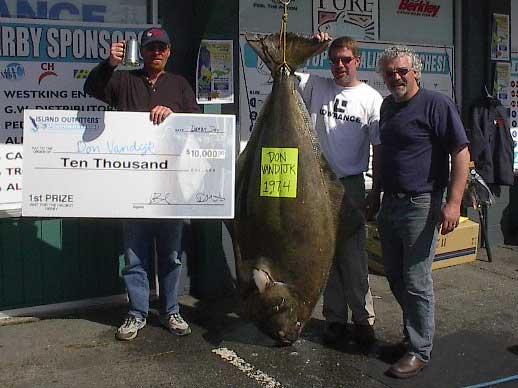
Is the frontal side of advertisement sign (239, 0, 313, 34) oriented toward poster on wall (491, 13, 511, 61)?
no

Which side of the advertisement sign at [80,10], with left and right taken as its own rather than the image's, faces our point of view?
front

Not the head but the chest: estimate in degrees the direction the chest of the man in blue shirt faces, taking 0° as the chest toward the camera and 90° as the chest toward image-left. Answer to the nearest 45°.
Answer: approximately 45°

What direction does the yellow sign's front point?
toward the camera

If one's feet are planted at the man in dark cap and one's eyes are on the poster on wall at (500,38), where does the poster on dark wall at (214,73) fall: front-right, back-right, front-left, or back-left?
front-left

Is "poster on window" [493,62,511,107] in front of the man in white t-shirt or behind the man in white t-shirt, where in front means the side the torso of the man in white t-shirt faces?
behind

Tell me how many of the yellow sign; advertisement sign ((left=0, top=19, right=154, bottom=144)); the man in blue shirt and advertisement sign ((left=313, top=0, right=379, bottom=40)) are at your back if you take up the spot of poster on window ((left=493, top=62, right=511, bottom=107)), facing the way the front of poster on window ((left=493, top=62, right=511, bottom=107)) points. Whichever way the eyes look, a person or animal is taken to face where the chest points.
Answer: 0

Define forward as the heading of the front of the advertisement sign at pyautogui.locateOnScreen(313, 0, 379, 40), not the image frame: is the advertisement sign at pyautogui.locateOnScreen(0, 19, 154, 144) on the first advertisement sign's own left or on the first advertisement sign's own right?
on the first advertisement sign's own right

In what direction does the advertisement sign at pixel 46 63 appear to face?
toward the camera

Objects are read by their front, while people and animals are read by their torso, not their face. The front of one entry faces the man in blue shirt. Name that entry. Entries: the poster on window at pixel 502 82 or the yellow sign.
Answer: the poster on window

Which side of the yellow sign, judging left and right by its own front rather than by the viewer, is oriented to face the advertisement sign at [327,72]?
back

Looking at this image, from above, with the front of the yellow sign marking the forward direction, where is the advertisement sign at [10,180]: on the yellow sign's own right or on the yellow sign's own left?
on the yellow sign's own right

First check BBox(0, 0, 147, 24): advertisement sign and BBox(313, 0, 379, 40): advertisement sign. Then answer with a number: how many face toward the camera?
2

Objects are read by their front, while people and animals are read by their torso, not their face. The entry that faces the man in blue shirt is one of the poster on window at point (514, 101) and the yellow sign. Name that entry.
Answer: the poster on window

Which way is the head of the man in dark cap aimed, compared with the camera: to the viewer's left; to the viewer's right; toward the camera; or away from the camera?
toward the camera

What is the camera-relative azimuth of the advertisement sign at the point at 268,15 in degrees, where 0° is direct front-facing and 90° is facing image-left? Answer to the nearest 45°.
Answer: approximately 0°

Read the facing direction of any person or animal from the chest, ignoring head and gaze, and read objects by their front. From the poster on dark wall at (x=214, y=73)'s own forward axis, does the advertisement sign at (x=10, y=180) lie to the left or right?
on its right
